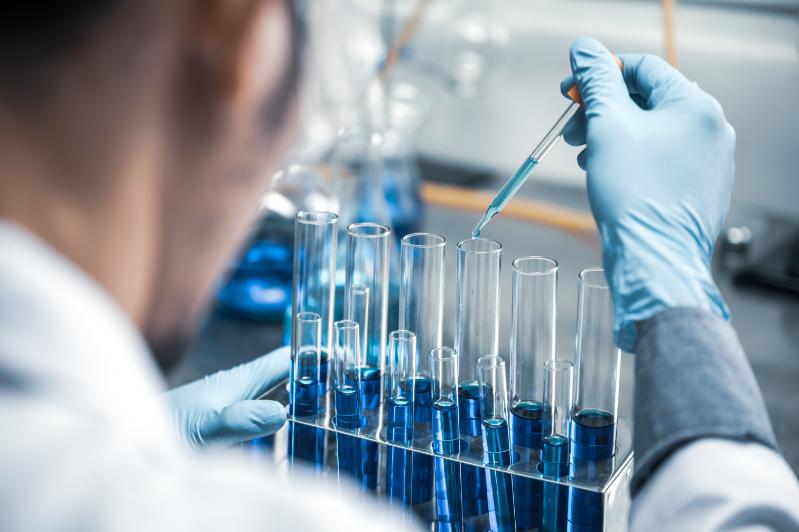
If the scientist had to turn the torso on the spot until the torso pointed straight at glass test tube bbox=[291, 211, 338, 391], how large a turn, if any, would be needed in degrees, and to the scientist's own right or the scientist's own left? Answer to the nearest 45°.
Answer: approximately 45° to the scientist's own left

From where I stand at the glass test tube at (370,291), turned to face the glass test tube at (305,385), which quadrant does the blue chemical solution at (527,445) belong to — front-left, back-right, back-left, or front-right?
back-left

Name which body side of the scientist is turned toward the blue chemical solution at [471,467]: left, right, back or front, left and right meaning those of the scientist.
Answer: front

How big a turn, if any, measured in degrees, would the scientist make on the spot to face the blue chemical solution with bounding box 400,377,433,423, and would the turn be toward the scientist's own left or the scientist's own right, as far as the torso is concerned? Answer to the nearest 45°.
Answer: approximately 45° to the scientist's own left

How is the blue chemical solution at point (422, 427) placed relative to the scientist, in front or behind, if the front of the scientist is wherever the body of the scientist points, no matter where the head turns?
in front

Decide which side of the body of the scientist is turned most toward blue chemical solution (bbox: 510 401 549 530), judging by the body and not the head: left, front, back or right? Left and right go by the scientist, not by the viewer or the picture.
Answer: front

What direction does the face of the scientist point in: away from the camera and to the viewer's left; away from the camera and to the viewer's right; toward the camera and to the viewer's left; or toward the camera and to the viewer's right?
away from the camera and to the viewer's right

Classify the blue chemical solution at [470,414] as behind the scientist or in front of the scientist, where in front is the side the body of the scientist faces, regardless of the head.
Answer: in front

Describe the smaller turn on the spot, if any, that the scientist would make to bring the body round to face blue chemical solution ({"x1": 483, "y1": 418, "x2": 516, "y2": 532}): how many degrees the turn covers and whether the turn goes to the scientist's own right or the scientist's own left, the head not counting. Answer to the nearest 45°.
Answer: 0° — they already face it

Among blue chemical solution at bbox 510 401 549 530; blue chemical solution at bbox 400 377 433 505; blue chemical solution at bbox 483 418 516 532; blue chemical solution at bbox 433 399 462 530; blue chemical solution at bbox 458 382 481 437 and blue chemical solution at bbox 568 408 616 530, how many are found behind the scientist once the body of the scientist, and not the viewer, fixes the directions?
0

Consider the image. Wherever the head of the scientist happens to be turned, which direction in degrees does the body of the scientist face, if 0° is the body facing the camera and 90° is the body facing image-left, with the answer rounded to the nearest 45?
approximately 225°

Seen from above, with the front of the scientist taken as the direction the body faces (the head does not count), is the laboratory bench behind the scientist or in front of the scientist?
in front
